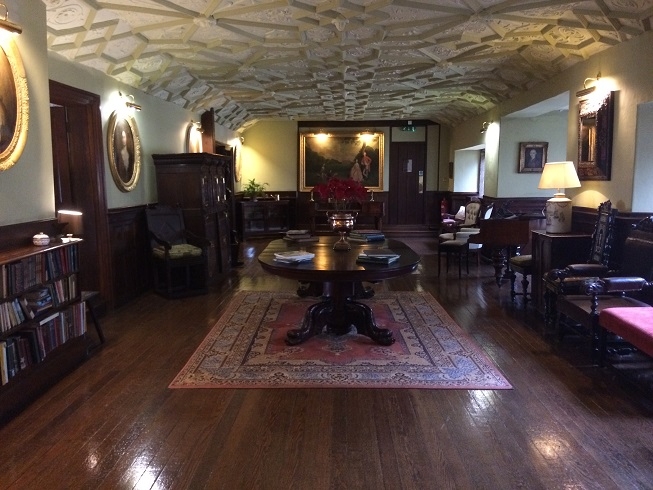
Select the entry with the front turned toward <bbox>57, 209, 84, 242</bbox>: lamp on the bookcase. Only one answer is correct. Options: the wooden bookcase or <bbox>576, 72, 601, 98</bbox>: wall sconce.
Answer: <bbox>576, 72, 601, 98</bbox>: wall sconce

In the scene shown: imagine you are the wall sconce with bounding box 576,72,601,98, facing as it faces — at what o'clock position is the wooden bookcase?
The wooden bookcase is roughly at 12 o'clock from the wall sconce.

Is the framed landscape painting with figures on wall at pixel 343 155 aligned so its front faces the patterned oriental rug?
yes

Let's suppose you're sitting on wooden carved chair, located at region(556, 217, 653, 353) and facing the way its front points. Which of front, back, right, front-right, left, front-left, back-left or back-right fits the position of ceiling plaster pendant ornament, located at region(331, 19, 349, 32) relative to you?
front-right

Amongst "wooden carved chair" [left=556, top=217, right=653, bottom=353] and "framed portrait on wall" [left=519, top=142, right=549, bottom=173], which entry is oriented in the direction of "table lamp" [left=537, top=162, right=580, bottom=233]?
the framed portrait on wall

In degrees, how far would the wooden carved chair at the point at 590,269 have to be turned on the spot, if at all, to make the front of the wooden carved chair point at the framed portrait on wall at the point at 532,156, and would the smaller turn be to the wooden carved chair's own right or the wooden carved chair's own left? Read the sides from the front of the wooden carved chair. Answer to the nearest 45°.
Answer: approximately 135° to the wooden carved chair's own right

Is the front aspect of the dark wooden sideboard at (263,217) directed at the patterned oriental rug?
yes

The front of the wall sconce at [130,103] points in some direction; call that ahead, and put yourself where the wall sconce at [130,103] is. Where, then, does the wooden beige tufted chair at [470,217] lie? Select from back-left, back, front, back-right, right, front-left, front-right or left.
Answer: front-left

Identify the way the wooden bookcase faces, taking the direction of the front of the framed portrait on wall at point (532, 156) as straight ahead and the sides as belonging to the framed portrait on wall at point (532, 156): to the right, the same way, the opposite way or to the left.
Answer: to the left

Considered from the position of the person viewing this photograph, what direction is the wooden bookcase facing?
facing the viewer and to the right of the viewer

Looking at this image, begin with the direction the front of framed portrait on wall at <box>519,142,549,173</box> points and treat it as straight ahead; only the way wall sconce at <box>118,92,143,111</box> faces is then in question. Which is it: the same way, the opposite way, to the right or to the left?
to the left

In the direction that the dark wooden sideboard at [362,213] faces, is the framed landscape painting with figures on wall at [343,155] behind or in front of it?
behind

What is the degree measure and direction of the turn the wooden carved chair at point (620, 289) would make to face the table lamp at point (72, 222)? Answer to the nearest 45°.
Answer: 0° — it already faces it

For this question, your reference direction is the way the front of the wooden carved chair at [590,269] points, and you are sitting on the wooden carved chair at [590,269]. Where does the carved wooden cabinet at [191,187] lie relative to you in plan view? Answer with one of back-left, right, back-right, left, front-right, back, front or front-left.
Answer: front-right

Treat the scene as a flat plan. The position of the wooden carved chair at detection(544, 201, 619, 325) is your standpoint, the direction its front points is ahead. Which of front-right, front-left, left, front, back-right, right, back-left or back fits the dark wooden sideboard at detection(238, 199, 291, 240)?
right

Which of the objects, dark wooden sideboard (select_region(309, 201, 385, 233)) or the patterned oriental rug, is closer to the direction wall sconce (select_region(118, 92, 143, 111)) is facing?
the patterned oriental rug

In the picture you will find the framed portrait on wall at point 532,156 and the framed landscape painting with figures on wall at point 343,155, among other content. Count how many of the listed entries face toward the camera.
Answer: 2
